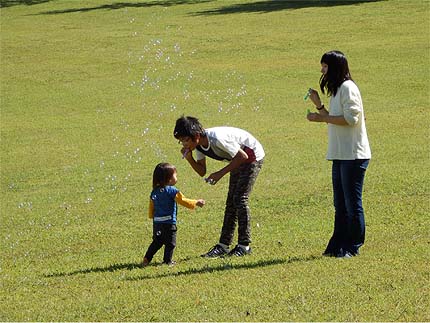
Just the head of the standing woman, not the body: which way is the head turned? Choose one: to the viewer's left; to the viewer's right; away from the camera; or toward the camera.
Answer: to the viewer's left

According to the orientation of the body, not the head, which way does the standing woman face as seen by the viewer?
to the viewer's left
